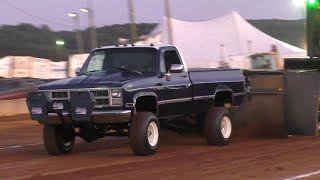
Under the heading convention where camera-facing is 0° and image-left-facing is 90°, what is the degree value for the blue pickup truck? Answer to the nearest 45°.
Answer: approximately 45°
